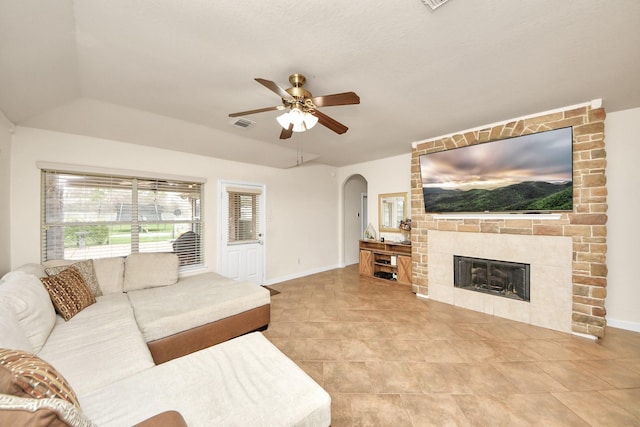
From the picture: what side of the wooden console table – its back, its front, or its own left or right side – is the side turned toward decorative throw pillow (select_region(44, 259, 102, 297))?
front

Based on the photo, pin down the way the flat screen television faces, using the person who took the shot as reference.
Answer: facing the viewer and to the left of the viewer

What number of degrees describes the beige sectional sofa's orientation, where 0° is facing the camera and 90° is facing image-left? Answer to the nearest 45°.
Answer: approximately 270°

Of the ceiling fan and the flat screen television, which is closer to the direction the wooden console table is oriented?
the ceiling fan

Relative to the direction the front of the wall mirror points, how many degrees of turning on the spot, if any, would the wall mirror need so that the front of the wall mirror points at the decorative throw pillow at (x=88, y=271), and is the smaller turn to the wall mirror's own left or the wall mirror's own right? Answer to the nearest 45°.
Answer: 0° — it already faces it

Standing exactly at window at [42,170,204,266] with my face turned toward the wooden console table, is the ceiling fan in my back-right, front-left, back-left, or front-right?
front-right

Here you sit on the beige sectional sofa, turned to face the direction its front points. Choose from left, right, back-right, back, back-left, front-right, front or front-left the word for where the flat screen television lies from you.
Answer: front

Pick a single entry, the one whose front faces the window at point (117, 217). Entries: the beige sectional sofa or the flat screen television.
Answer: the flat screen television

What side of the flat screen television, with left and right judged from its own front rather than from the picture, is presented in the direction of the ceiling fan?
front

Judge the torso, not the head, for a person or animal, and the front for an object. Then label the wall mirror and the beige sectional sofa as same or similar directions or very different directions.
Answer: very different directions

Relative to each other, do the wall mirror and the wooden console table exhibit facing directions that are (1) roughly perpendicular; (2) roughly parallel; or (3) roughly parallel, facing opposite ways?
roughly parallel

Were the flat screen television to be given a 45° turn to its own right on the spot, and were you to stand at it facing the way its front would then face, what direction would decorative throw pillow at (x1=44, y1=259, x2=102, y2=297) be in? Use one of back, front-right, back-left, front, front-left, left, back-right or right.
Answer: front-left

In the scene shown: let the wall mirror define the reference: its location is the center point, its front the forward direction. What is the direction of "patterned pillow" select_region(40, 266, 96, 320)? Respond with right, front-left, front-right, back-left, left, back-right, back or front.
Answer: front
